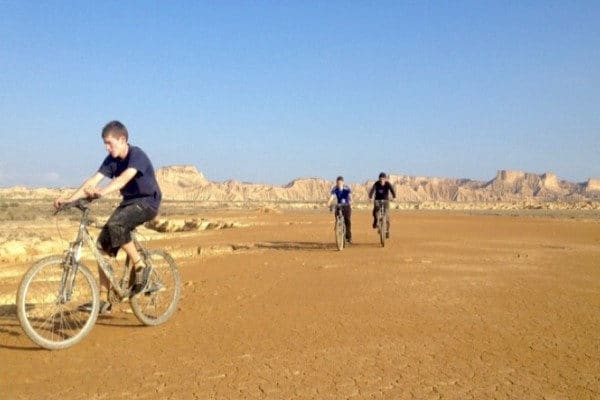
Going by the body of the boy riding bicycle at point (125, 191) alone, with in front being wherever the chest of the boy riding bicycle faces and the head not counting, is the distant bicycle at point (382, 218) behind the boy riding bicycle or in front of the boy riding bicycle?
behind

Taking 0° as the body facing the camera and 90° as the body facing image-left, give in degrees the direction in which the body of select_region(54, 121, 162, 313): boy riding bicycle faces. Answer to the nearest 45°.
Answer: approximately 45°

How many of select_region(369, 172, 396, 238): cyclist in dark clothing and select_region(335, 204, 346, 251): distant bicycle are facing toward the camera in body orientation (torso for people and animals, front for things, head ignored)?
2

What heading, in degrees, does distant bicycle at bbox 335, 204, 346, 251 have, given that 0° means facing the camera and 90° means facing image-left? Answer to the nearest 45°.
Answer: approximately 0°

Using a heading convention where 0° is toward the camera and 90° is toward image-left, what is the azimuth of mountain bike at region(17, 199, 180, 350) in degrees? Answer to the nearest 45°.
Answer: approximately 45°

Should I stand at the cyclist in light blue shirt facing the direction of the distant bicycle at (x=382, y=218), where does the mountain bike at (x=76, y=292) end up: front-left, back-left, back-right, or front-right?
back-right

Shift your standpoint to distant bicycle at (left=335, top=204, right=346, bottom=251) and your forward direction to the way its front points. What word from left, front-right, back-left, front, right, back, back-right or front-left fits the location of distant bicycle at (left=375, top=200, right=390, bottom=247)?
back-left
